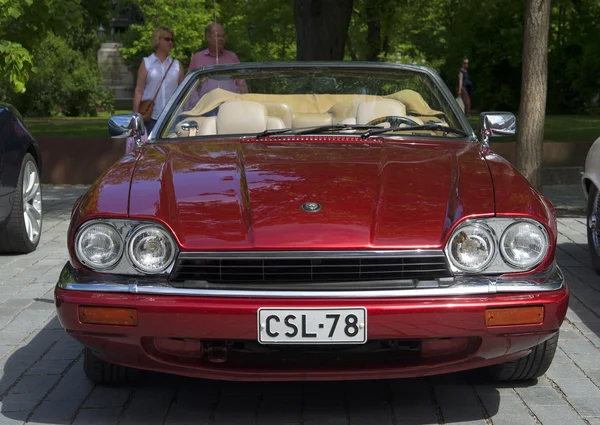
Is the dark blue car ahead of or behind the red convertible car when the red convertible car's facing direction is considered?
behind

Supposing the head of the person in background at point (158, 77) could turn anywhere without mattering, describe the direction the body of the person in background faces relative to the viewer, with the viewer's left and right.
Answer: facing the viewer and to the right of the viewer

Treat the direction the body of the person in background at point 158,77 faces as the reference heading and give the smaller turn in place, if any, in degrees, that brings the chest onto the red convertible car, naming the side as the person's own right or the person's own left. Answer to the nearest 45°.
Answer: approximately 45° to the person's own right

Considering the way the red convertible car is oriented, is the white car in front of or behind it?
behind

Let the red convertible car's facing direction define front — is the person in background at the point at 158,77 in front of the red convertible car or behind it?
behind

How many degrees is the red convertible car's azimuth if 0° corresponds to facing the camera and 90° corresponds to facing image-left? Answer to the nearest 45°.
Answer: approximately 0°

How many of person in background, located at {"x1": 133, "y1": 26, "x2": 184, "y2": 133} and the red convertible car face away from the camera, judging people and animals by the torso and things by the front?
0

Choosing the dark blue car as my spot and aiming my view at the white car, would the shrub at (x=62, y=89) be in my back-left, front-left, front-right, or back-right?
back-left

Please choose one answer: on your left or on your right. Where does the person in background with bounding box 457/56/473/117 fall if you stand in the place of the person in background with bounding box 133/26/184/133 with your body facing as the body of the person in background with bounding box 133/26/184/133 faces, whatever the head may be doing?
on your left
